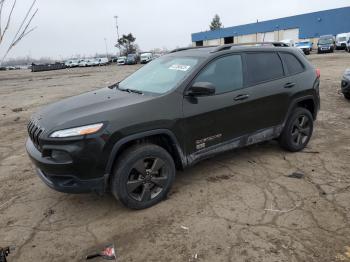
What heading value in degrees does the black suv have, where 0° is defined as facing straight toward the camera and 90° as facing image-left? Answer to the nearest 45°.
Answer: approximately 45°

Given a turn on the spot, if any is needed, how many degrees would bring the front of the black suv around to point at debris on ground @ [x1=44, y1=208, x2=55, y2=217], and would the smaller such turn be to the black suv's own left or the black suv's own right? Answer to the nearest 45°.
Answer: approximately 45° to the black suv's own right

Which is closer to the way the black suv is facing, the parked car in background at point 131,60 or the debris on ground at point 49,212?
the debris on ground

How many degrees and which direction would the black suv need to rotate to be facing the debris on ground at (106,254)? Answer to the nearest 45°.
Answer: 0° — it already faces it

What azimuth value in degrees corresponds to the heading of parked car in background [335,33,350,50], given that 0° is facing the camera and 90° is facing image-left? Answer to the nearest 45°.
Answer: approximately 45°

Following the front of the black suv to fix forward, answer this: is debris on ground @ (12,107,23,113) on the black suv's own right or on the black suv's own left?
on the black suv's own right

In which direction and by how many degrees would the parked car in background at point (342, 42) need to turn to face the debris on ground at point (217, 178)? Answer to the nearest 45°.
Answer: approximately 45° to its left

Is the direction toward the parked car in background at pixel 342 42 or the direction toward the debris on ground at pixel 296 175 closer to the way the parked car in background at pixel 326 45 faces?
the debris on ground
